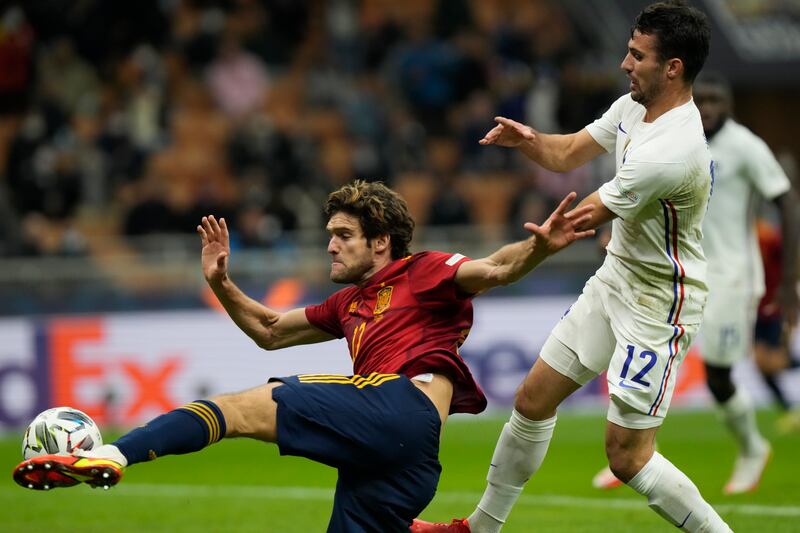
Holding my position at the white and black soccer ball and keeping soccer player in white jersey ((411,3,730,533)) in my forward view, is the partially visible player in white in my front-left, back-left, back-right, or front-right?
front-left

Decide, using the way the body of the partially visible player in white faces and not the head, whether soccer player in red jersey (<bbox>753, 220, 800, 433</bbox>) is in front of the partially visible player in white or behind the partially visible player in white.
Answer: behind

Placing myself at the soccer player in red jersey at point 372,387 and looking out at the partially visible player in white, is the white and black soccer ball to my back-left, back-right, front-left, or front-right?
back-left

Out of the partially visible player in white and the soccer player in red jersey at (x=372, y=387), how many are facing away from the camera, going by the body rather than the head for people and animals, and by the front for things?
0

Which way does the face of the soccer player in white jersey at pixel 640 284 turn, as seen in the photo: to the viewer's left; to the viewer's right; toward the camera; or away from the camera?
to the viewer's left

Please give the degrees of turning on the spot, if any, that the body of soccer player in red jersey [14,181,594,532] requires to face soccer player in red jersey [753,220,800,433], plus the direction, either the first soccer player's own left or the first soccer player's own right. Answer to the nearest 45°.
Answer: approximately 180°

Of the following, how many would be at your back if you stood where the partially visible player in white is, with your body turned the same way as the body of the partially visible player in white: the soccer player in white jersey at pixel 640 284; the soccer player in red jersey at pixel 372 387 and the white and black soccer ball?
0

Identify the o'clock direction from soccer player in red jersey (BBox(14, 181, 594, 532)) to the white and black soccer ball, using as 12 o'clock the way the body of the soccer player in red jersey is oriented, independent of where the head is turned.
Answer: The white and black soccer ball is roughly at 1 o'clock from the soccer player in red jersey.

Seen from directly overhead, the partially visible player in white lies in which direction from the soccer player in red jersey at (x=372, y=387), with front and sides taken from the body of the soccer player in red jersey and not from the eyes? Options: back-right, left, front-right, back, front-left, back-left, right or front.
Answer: back

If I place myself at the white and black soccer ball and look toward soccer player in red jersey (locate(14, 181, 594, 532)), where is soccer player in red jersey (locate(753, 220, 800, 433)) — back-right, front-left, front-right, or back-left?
front-left

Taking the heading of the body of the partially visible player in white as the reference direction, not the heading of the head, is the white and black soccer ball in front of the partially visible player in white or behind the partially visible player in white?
in front

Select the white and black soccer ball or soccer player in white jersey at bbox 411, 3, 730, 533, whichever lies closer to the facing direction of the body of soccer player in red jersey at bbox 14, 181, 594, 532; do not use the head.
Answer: the white and black soccer ball

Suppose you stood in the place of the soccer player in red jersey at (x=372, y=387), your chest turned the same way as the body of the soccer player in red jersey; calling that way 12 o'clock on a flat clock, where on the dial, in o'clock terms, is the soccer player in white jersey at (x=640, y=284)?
The soccer player in white jersey is roughly at 7 o'clock from the soccer player in red jersey.

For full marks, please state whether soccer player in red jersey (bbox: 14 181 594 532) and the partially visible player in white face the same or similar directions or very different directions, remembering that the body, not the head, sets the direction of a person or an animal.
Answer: same or similar directions

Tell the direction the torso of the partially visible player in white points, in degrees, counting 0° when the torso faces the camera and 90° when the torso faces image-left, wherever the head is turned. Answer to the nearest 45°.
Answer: approximately 45°

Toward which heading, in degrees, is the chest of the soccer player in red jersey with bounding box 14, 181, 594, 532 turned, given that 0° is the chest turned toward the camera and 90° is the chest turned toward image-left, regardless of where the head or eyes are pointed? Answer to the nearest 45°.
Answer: approximately 45°
